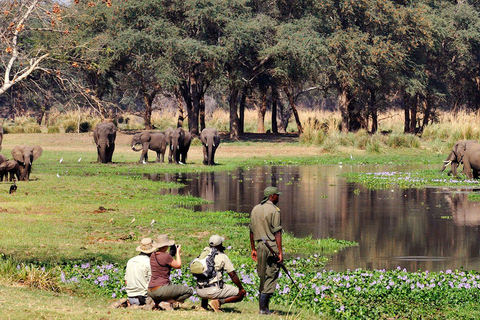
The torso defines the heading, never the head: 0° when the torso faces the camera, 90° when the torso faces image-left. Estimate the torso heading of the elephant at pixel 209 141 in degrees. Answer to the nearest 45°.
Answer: approximately 0°

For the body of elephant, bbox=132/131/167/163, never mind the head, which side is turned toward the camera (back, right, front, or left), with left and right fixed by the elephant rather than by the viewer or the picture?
left

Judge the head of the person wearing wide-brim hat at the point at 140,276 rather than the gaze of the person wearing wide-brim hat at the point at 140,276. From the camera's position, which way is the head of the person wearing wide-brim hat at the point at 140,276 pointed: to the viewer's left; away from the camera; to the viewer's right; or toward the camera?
away from the camera

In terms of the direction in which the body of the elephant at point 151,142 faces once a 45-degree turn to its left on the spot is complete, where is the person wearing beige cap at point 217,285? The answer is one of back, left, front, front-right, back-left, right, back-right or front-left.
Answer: front-left

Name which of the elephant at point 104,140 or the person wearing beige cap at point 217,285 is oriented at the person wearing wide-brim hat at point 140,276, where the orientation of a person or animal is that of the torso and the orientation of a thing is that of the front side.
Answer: the elephant

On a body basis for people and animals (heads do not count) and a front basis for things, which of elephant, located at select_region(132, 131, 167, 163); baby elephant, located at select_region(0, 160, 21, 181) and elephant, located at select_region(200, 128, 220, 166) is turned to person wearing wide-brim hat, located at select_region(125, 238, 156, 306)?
elephant, located at select_region(200, 128, 220, 166)

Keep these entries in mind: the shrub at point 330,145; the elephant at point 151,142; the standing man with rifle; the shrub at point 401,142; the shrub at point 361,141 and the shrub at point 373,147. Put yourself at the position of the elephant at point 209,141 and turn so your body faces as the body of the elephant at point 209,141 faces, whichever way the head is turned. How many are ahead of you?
1

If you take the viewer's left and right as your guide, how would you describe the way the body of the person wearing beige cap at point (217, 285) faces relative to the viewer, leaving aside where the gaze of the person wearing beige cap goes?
facing away from the viewer and to the right of the viewer

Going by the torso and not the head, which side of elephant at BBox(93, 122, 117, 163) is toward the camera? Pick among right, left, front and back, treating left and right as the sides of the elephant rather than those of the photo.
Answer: front

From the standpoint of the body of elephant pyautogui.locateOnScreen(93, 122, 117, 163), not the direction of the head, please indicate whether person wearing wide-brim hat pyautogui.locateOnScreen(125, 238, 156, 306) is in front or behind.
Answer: in front
